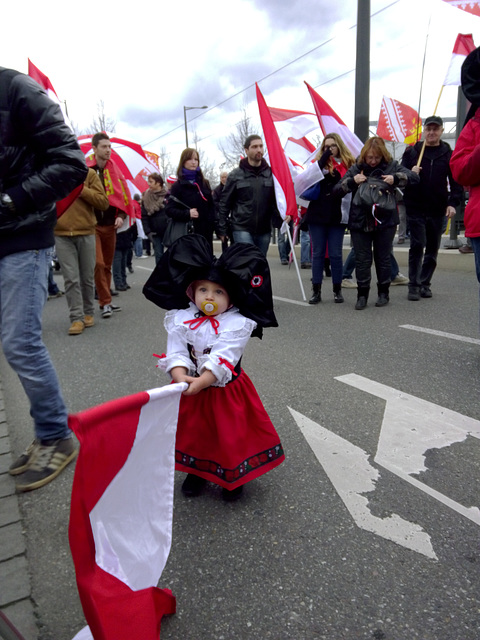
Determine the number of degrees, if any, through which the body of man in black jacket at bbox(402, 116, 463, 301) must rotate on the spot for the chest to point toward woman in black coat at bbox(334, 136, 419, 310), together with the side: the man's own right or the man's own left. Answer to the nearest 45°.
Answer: approximately 45° to the man's own right

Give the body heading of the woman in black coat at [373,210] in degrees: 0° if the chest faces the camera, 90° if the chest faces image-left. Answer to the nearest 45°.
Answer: approximately 0°

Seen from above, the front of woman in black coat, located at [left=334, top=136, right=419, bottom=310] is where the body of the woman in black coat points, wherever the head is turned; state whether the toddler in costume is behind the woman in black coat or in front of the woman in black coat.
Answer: in front

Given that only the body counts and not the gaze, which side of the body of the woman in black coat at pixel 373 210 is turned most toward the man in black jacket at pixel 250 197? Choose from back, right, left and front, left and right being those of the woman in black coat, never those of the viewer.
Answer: right

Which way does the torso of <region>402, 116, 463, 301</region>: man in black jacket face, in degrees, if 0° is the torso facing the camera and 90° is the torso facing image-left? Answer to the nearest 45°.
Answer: approximately 0°

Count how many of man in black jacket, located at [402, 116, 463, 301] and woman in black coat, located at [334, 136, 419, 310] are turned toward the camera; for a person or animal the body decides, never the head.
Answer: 2

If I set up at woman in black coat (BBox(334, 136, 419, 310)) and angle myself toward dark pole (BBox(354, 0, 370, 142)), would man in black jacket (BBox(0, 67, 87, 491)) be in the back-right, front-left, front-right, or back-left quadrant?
back-left

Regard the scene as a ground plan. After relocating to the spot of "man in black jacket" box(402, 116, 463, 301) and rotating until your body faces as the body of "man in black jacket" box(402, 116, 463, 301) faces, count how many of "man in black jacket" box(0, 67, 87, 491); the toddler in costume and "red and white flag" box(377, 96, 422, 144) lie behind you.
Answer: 1

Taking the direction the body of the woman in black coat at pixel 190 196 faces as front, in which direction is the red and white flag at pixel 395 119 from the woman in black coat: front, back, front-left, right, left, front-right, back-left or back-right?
left
